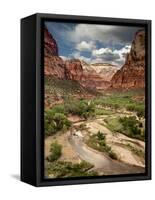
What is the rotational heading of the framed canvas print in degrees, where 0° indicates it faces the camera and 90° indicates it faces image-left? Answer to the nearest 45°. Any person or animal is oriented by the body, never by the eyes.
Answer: approximately 315°
